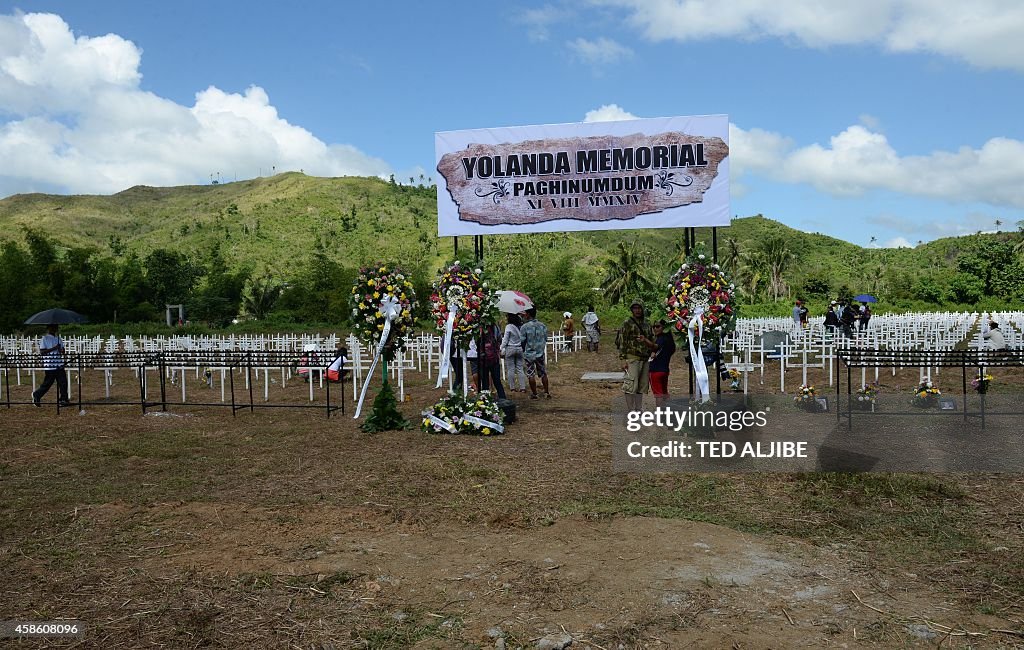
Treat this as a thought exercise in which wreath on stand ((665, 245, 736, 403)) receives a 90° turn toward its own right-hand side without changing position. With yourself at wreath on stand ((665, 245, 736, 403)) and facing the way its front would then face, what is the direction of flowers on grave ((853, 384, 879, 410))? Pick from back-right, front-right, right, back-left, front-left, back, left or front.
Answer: back-right

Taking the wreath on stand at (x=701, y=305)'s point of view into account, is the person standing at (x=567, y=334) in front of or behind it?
behind

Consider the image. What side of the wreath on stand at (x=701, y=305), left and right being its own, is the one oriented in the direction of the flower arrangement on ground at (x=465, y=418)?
right

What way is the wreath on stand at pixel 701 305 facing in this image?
toward the camera

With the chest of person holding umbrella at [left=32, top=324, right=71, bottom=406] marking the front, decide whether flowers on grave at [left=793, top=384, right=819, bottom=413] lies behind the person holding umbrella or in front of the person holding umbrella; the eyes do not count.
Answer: in front

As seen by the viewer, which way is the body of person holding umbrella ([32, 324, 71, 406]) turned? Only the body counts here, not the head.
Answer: to the viewer's right
